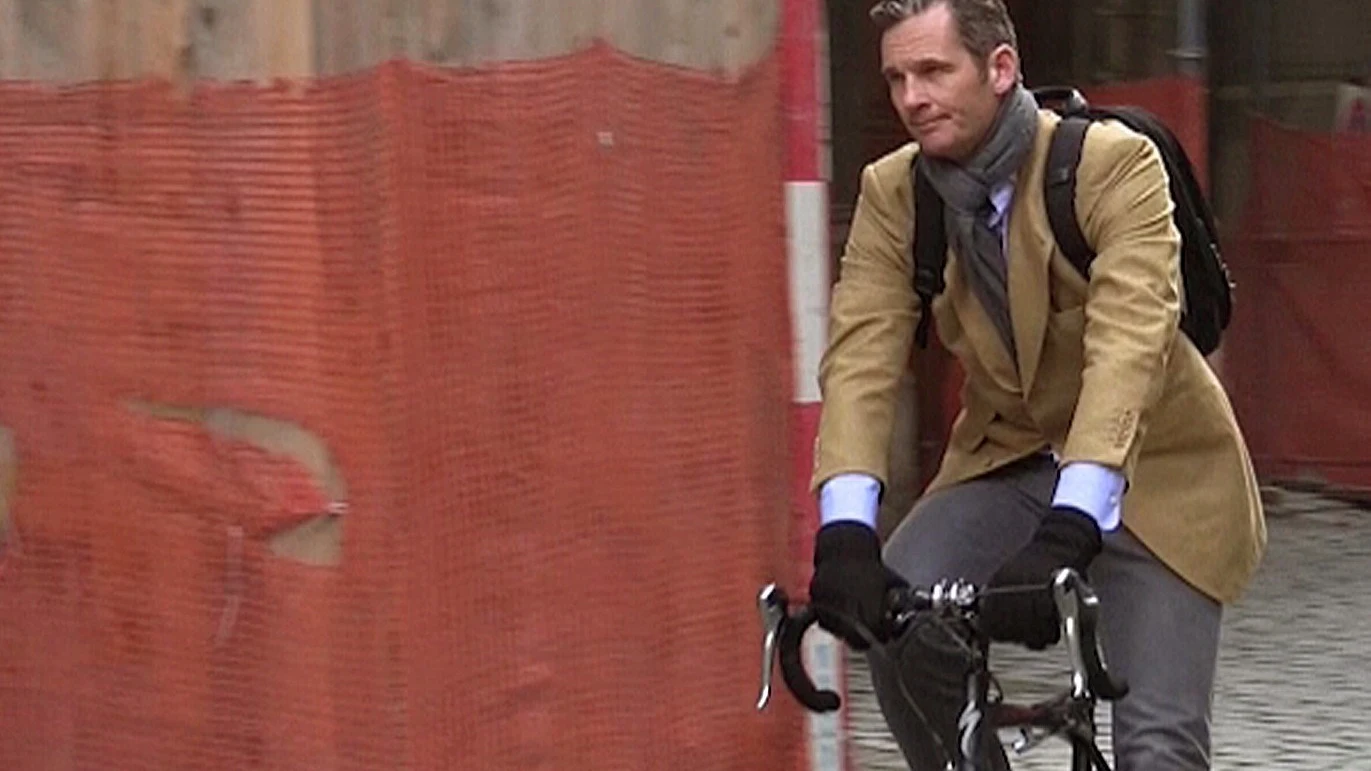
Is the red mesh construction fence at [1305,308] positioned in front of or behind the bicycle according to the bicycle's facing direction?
behind

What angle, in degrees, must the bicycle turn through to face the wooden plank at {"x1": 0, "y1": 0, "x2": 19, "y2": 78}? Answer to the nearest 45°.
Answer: approximately 90° to its right

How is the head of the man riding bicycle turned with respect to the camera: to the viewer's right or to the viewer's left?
to the viewer's left

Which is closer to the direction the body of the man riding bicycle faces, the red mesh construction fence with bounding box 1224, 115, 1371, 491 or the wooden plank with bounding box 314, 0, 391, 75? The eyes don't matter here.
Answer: the wooden plank

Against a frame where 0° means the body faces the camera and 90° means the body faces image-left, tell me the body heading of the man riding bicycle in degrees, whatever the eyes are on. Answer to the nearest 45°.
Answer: approximately 45°

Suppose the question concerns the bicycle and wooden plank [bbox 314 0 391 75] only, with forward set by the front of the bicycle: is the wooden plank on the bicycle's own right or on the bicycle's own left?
on the bicycle's own right

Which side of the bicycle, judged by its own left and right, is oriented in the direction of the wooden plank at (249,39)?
right
